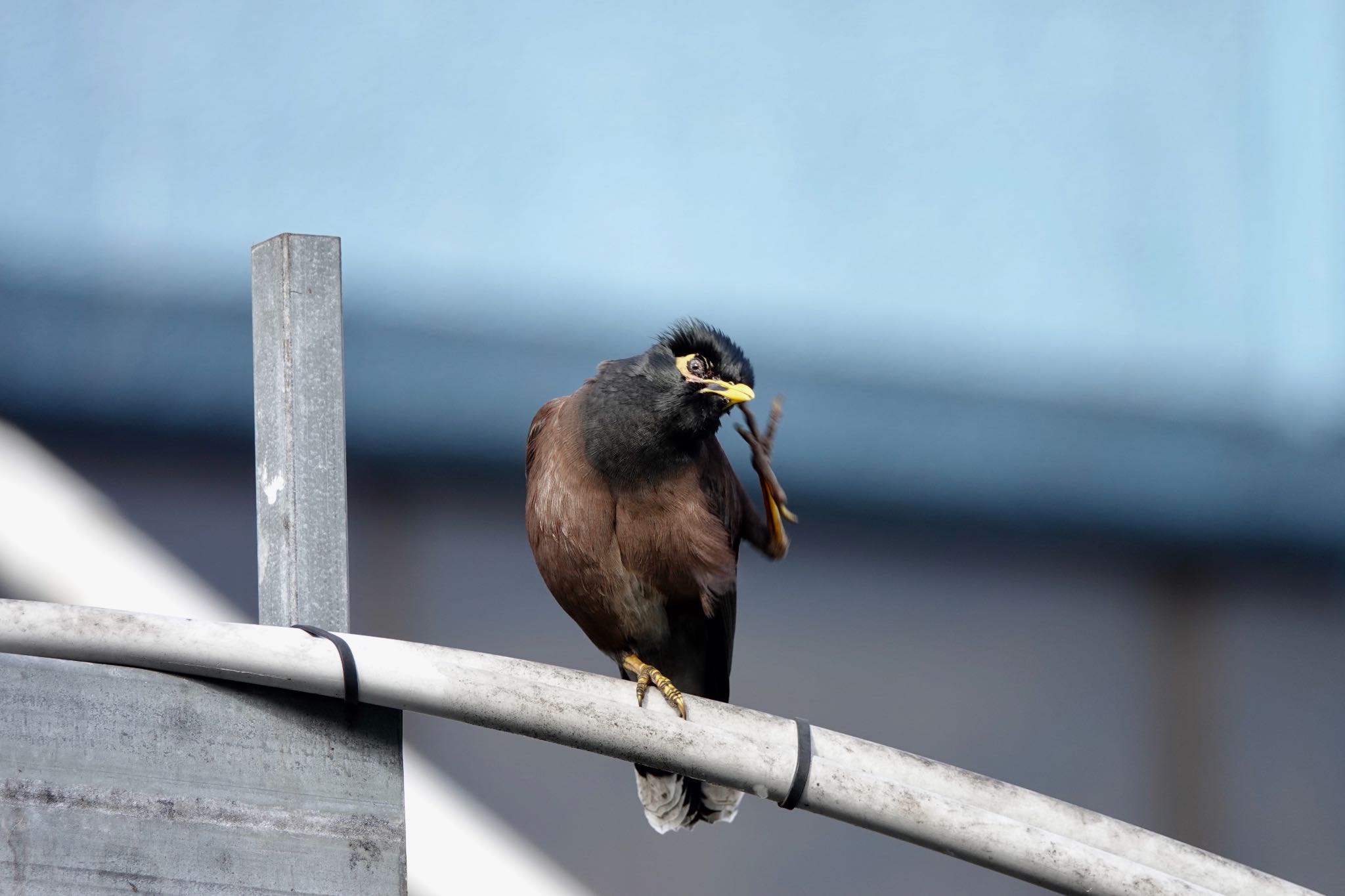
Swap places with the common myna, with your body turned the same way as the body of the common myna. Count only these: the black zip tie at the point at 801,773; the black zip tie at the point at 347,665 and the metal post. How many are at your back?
0

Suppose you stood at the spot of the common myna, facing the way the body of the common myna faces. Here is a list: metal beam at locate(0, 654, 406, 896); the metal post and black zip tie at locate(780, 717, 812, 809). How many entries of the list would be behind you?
0

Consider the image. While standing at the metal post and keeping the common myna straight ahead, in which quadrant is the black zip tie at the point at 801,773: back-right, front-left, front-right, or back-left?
front-right

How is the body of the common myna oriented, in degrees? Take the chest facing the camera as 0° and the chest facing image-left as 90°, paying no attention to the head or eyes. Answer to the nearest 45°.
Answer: approximately 0°

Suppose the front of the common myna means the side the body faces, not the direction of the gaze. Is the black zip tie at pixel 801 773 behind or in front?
in front
